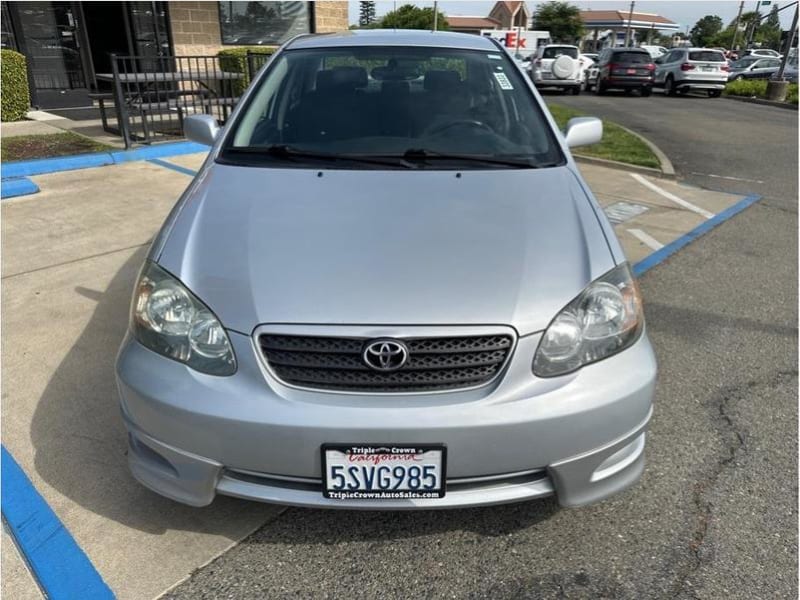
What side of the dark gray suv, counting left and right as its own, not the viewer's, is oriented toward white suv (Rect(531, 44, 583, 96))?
left

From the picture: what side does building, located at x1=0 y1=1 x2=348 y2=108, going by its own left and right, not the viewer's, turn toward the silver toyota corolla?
front

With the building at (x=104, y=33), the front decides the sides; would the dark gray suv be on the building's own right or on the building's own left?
on the building's own left

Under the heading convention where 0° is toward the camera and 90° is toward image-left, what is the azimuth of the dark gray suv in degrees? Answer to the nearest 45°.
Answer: approximately 180°

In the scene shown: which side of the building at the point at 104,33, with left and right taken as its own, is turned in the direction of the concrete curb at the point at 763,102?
left

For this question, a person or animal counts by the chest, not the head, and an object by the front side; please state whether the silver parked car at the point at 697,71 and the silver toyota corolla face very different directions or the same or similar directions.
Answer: very different directions

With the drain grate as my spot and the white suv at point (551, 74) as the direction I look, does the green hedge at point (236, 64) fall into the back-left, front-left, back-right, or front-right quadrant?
front-left

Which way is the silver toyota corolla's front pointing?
toward the camera

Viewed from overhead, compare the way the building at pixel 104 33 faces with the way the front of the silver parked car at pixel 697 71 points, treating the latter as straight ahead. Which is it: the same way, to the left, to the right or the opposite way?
the opposite way

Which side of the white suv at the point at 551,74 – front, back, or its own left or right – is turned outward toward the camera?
back

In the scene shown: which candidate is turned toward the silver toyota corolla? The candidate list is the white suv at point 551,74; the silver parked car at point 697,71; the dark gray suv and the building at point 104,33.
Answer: the building

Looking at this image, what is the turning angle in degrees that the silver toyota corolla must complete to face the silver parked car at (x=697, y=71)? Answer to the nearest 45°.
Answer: approximately 135° to its left

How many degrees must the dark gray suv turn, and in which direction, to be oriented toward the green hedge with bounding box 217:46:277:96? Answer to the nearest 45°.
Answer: approximately 135° to its left

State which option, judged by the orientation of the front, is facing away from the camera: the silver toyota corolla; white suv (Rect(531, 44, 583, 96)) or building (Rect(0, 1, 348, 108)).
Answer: the white suv

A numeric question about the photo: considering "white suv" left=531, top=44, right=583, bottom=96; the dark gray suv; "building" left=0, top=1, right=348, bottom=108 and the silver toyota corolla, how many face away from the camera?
2
